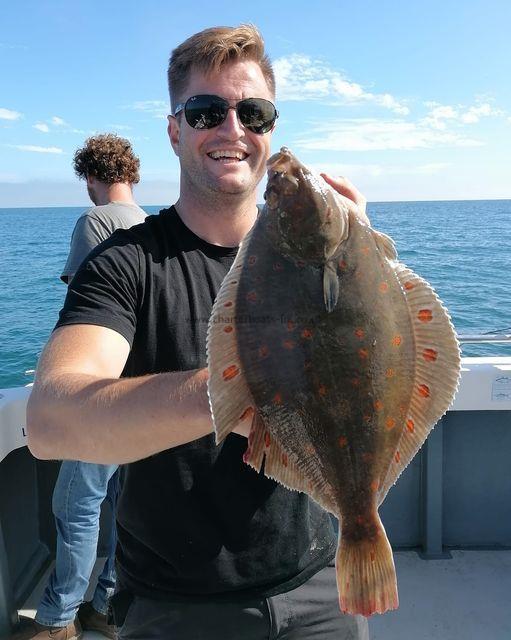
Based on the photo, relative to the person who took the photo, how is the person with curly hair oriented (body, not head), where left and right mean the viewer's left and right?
facing away from the viewer and to the left of the viewer

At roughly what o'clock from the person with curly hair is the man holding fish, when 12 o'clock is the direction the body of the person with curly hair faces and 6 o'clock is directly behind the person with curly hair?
The man holding fish is roughly at 7 o'clock from the person with curly hair.
